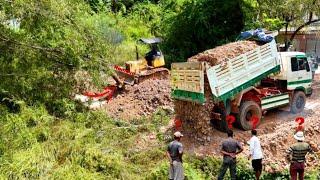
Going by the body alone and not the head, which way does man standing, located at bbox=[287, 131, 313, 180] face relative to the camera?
away from the camera

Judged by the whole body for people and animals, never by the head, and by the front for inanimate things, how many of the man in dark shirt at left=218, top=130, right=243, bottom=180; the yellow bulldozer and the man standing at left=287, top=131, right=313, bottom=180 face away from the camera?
2

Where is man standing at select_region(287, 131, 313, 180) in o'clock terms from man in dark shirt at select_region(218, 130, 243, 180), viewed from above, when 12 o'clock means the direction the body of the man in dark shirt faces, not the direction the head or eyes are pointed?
The man standing is roughly at 3 o'clock from the man in dark shirt.

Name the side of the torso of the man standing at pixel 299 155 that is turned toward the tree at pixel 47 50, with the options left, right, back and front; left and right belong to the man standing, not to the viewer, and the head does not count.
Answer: left

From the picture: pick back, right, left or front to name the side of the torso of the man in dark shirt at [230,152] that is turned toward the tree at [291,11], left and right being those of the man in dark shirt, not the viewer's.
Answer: front

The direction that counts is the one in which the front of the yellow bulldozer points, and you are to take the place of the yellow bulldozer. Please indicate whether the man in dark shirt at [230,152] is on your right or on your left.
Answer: on your left

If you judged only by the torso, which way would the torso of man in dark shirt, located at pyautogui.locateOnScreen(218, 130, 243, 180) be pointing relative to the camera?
away from the camera

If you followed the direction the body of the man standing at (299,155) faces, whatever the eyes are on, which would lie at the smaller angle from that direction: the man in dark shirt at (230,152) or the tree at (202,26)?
the tree

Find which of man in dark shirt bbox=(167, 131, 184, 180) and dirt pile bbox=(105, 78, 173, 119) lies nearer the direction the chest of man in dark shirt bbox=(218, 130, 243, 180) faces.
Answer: the dirt pile

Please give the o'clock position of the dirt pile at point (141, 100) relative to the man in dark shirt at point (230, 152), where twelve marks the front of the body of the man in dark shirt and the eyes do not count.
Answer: The dirt pile is roughly at 11 o'clock from the man in dark shirt.

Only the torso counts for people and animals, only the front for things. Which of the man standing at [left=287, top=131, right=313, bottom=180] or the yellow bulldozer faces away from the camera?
the man standing

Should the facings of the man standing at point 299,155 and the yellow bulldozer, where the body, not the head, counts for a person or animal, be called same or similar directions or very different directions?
very different directions

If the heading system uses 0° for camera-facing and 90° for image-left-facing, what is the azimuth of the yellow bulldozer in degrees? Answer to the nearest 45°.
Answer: approximately 45°

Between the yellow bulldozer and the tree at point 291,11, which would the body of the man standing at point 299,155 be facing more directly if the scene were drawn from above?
the tree
